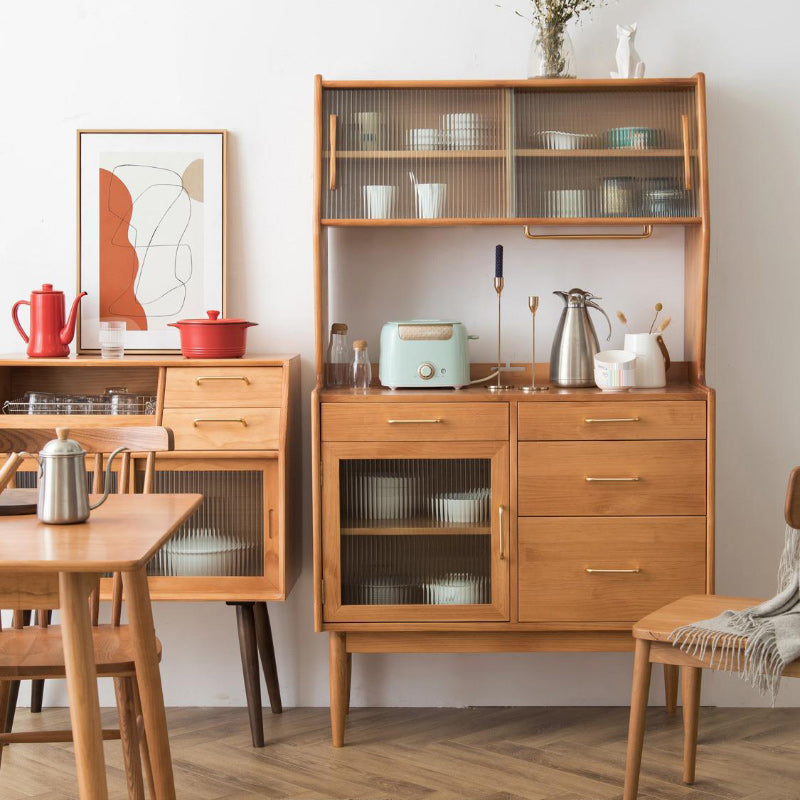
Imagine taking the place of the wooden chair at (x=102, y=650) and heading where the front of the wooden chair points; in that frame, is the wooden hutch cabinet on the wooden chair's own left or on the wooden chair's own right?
on the wooden chair's own left

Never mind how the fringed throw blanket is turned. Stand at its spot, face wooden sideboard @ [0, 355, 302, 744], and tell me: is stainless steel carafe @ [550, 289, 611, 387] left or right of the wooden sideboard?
right

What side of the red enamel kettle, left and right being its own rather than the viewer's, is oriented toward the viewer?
right

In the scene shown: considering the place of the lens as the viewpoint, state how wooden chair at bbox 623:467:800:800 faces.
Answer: facing away from the viewer and to the left of the viewer

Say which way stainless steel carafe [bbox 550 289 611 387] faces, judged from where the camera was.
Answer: facing to the left of the viewer

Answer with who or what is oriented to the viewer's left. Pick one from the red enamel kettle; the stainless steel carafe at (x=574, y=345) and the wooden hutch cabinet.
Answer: the stainless steel carafe

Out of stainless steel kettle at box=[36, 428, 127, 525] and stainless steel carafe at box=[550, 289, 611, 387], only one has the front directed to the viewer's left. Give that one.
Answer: stainless steel carafe at box=[550, 289, 611, 387]

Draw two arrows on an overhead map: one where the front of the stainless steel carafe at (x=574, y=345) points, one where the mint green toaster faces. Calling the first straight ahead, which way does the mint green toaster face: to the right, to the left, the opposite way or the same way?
to the left

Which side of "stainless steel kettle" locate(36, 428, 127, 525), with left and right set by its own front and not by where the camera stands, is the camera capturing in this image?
right
